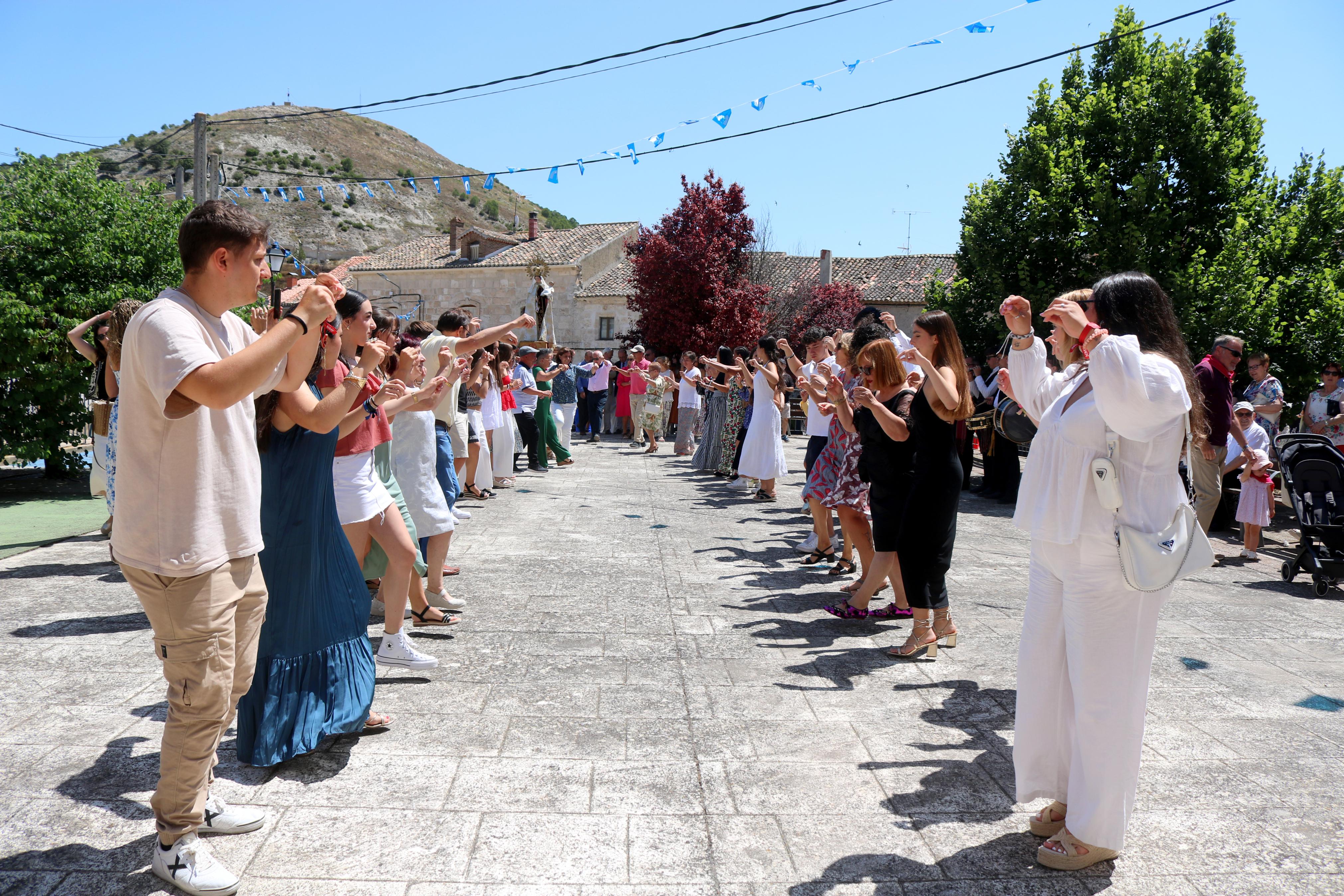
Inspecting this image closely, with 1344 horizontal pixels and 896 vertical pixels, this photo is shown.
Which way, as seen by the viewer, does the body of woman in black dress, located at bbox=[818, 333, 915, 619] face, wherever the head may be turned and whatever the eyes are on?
to the viewer's left

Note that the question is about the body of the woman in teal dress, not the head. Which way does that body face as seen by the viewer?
to the viewer's right

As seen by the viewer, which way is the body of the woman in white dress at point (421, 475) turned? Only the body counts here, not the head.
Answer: to the viewer's right

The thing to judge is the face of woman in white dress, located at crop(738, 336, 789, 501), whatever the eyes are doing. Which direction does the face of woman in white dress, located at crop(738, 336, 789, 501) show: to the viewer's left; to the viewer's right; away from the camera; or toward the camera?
to the viewer's left

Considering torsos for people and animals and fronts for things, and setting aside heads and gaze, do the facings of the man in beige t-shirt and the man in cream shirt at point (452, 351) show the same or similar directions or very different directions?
same or similar directions

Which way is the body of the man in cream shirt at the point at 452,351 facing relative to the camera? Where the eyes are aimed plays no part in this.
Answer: to the viewer's right

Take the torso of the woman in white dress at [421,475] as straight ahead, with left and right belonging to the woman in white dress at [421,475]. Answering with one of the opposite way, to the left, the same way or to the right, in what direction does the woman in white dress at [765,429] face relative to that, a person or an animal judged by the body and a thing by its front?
the opposite way

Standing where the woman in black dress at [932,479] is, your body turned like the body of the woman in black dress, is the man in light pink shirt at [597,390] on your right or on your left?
on your right

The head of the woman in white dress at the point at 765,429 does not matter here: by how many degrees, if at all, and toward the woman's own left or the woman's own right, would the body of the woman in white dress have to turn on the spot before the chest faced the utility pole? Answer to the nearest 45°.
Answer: approximately 45° to the woman's own right

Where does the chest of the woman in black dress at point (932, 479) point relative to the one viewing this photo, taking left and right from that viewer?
facing to the left of the viewer

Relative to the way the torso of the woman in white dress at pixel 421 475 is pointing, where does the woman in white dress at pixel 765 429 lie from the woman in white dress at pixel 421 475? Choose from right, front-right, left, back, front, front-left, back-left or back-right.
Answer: front-left

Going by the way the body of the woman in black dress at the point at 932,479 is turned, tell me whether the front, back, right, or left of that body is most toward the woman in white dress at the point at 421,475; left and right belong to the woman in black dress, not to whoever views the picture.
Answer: front

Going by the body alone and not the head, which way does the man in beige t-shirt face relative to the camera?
to the viewer's right

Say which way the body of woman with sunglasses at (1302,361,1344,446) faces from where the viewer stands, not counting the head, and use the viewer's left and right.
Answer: facing the viewer and to the left of the viewer
